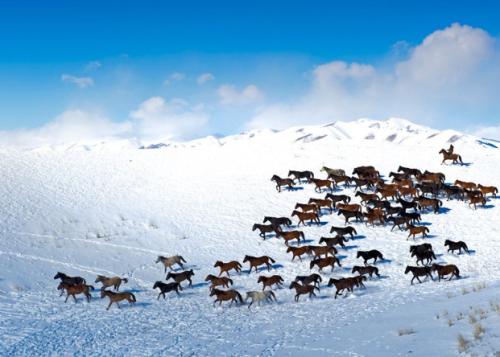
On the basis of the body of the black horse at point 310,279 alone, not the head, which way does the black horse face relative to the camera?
to the viewer's left

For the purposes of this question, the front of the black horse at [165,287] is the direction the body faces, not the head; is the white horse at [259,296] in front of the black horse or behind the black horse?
behind

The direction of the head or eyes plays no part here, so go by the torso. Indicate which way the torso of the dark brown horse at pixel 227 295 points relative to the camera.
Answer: to the viewer's left

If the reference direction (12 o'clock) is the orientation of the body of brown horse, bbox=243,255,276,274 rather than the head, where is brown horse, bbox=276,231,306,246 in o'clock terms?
brown horse, bbox=276,231,306,246 is roughly at 4 o'clock from brown horse, bbox=243,255,276,274.

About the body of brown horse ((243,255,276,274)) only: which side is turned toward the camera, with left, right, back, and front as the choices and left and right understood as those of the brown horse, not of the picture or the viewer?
left

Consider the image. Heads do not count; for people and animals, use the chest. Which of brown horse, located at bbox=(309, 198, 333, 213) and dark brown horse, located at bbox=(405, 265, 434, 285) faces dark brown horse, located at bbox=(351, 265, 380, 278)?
dark brown horse, located at bbox=(405, 265, 434, 285)

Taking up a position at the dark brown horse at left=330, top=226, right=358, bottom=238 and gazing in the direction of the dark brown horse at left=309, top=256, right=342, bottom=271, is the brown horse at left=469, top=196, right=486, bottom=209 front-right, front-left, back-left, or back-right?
back-left

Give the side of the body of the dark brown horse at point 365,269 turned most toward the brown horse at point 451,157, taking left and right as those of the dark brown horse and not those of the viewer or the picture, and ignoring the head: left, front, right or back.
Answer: right

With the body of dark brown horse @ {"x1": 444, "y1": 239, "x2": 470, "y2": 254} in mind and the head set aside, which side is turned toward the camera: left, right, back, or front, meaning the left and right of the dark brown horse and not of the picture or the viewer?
left

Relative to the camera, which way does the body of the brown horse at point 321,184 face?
to the viewer's left

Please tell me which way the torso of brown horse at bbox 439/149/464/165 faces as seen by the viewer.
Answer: to the viewer's left

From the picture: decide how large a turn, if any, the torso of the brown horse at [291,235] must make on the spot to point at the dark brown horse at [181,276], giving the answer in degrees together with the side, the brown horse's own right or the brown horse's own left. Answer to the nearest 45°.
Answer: approximately 45° to the brown horse's own left

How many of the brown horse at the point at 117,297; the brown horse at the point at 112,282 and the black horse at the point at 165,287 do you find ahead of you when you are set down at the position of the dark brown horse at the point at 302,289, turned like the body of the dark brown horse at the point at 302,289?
3

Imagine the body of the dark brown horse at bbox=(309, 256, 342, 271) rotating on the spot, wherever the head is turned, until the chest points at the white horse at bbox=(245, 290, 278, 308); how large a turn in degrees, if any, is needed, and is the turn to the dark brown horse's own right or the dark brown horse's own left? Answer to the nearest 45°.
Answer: approximately 45° to the dark brown horse's own left
